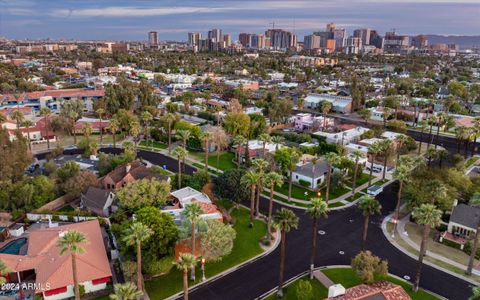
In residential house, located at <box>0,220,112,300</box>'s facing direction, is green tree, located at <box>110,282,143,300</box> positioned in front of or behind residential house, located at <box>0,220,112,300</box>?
in front

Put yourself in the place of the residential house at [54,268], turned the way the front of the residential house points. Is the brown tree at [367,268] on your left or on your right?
on your left

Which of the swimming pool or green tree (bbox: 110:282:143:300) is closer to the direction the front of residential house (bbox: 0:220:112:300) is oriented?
the green tree

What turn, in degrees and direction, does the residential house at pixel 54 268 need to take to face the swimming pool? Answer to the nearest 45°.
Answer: approximately 135° to its right

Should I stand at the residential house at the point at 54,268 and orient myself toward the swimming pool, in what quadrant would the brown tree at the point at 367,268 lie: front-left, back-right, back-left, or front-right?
back-right

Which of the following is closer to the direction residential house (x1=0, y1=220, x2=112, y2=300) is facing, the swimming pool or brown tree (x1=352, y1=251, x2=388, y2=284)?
the brown tree

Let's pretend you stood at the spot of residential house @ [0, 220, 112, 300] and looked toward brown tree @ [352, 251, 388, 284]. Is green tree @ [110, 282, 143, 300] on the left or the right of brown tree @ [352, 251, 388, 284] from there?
right
